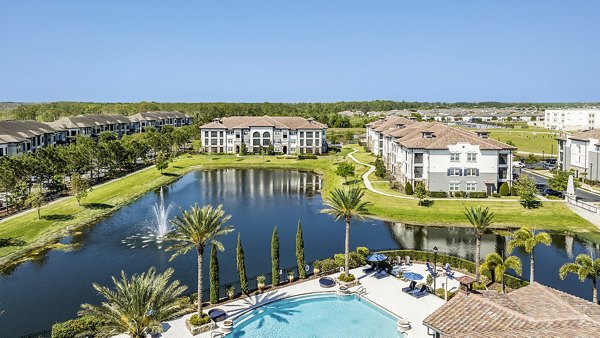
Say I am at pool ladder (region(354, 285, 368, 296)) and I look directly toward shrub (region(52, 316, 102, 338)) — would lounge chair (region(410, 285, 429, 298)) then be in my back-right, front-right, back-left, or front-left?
back-left

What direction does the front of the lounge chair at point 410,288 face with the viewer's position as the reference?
facing the viewer and to the left of the viewer

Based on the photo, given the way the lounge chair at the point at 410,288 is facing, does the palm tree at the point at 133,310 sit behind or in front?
in front

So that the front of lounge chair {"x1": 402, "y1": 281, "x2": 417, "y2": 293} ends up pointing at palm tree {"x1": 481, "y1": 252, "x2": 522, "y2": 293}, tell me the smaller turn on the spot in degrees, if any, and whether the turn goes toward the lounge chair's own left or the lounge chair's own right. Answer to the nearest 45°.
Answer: approximately 135° to the lounge chair's own left

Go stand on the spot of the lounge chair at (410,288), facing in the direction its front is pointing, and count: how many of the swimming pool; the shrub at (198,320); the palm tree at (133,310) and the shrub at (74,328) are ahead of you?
4

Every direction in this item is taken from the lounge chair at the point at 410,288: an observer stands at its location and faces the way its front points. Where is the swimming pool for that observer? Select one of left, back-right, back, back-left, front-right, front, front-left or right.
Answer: front

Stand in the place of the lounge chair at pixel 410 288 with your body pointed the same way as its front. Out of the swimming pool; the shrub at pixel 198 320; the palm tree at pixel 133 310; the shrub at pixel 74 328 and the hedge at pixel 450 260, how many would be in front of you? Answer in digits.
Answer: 4

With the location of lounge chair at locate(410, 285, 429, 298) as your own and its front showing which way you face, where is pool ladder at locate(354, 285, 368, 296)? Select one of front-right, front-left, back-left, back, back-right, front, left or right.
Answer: front-right

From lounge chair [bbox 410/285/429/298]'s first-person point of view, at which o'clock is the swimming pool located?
The swimming pool is roughly at 12 o'clock from the lounge chair.

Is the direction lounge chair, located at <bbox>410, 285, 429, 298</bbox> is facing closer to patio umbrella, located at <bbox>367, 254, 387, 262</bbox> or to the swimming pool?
the swimming pool

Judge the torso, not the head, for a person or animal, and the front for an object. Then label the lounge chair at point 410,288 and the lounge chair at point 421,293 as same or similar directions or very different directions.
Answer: same or similar directions

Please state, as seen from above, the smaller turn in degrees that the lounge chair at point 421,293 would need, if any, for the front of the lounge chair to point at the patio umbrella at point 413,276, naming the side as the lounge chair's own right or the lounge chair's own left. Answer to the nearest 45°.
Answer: approximately 90° to the lounge chair's own right

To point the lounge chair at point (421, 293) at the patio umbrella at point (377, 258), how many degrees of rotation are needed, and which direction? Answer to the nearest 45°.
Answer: approximately 90° to its right

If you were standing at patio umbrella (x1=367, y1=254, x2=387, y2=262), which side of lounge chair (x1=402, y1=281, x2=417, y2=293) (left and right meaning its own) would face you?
right

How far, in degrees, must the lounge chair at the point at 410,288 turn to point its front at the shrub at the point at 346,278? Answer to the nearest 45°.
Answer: approximately 45° to its right

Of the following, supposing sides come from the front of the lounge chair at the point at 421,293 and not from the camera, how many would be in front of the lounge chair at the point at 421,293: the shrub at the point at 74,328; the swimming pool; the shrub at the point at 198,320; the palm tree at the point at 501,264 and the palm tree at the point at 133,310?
4

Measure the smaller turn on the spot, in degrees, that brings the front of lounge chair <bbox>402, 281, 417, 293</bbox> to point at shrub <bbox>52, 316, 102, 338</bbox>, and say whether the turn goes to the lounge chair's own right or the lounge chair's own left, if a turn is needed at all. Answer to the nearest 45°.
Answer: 0° — it already faces it
